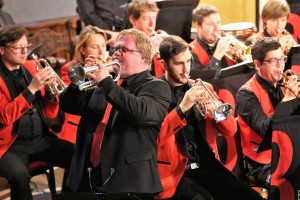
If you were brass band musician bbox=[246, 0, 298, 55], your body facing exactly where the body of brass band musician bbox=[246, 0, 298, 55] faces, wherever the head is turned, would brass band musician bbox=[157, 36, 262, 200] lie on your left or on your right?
on your right

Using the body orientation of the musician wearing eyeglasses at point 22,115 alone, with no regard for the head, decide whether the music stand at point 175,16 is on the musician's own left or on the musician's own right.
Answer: on the musician's own left

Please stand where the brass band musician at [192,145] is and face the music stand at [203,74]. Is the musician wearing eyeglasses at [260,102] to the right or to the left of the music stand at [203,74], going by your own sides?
right

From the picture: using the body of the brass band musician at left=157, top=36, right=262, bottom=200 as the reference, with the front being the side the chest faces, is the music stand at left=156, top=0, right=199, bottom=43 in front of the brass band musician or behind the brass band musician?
behind

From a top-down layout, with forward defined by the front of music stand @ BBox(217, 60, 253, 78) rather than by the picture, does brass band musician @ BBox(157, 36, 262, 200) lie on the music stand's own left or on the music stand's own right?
on the music stand's own left

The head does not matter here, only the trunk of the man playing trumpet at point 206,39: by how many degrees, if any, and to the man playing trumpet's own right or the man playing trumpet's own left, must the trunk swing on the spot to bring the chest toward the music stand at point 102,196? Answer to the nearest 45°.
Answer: approximately 45° to the man playing trumpet's own right
